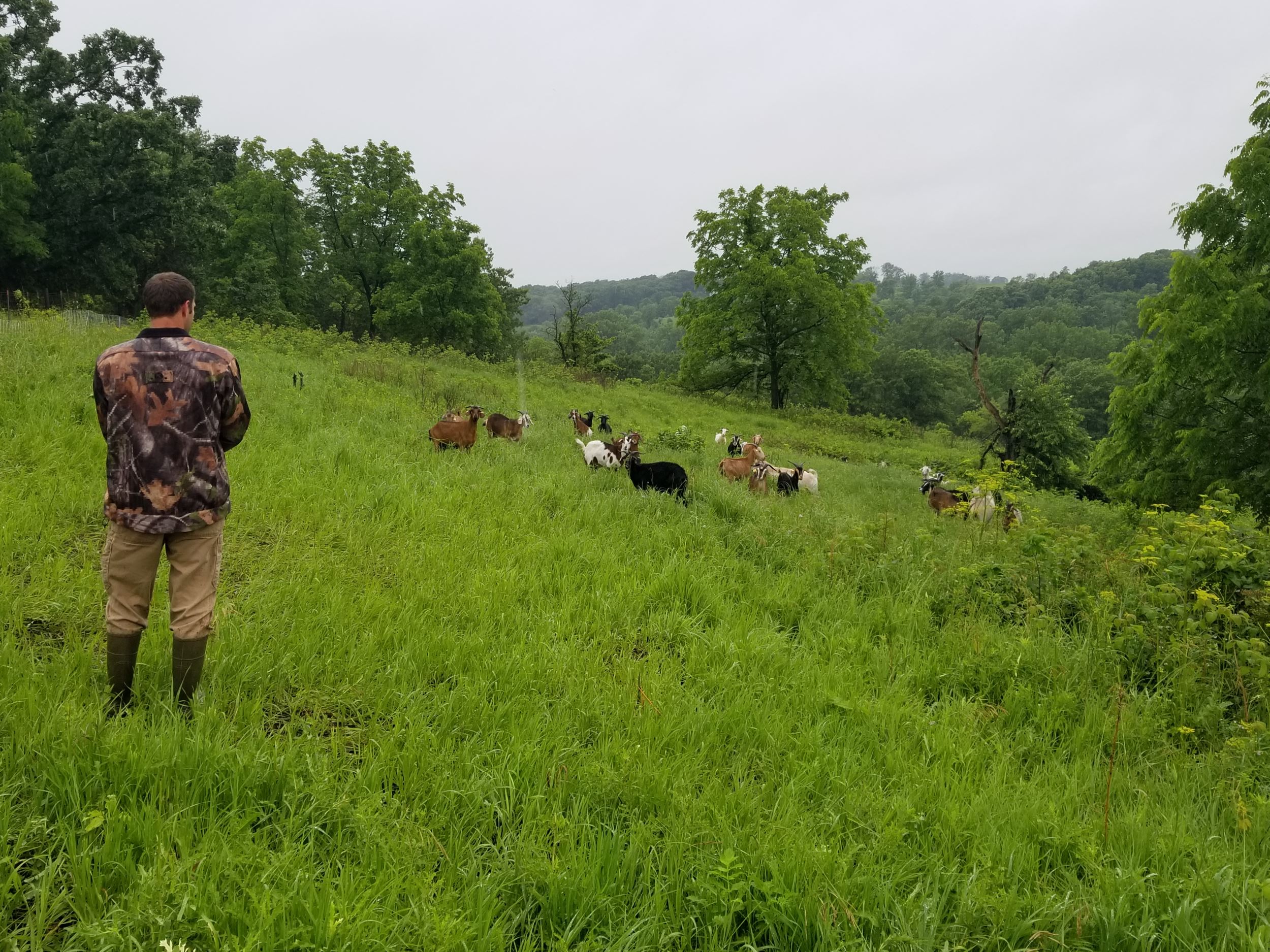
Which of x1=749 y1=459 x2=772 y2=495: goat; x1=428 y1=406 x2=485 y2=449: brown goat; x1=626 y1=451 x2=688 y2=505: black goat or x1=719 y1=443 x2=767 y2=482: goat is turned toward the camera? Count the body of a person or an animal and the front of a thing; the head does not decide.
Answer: x1=749 y1=459 x2=772 y2=495: goat

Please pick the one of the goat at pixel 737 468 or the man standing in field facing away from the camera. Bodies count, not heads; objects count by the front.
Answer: the man standing in field

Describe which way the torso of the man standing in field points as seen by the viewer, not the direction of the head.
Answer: away from the camera

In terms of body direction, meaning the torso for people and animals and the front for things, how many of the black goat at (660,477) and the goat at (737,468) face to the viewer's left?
1

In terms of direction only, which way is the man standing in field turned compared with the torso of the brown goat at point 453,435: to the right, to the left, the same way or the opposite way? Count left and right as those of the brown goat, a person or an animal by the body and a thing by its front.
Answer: to the left

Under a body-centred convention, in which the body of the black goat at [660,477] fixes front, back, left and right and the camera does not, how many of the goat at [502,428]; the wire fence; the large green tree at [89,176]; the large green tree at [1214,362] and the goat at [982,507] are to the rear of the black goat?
2

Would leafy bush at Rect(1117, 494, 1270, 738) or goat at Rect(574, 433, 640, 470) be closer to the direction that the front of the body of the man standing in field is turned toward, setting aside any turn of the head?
the goat

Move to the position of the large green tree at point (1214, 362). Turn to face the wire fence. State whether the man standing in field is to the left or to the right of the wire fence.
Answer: left

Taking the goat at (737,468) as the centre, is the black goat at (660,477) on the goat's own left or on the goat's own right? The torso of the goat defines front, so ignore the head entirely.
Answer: on the goat's own right

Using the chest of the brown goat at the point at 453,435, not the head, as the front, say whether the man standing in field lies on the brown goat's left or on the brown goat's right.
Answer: on the brown goat's right

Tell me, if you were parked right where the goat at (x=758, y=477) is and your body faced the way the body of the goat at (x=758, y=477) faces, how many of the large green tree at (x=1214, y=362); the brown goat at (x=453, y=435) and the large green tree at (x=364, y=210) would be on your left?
1

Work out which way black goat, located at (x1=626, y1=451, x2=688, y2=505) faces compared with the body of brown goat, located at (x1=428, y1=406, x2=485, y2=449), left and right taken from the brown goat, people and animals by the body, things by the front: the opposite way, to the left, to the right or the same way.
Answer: the opposite way

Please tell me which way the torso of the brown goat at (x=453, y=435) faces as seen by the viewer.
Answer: to the viewer's right

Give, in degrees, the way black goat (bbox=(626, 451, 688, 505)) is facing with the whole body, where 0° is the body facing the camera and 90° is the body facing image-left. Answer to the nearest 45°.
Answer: approximately 90°

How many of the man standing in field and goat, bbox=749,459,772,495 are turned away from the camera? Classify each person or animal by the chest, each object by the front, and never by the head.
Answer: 1
